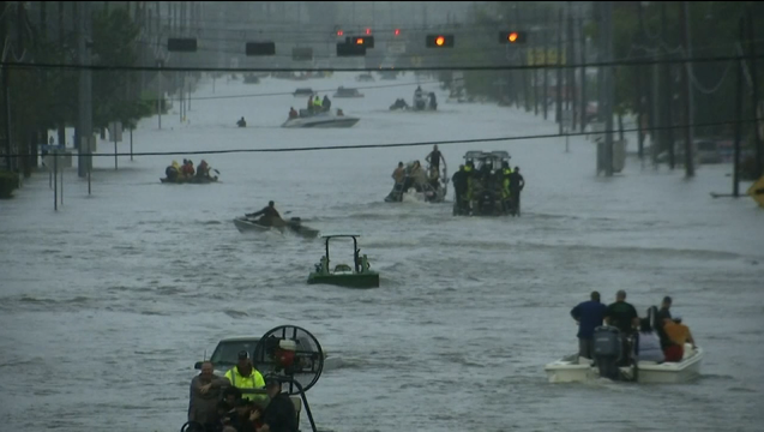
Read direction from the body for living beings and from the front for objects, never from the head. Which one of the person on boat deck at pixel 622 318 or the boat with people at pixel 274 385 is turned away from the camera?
the person on boat deck

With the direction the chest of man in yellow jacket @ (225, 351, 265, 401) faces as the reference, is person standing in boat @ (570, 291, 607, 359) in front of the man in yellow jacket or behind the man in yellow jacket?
behind

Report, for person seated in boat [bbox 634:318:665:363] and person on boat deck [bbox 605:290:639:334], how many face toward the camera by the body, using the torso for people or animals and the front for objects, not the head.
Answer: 0

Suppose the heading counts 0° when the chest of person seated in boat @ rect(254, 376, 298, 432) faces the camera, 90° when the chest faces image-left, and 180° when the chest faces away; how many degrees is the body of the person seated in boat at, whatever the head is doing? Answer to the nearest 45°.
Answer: approximately 45°

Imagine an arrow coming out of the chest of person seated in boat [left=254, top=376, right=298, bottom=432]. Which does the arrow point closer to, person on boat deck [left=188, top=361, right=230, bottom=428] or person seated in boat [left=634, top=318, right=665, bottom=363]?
the person on boat deck

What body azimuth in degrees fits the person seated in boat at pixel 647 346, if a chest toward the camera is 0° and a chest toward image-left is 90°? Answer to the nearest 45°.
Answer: approximately 180°

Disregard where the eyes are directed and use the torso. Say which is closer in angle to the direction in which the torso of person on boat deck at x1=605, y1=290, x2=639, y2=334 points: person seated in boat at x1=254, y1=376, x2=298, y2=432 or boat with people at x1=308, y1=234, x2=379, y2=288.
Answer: the boat with people

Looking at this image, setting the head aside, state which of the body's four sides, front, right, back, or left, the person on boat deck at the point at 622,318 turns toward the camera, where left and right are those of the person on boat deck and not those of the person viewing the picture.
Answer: back

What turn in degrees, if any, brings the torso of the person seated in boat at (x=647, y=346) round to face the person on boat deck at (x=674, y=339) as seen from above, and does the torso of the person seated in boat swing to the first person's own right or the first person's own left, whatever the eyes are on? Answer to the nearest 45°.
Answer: approximately 45° to the first person's own right

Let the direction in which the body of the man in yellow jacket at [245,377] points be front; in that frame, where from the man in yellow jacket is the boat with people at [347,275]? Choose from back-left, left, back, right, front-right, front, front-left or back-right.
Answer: back
